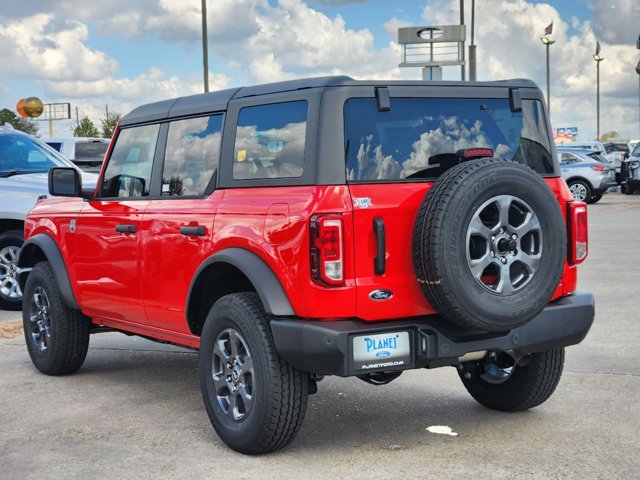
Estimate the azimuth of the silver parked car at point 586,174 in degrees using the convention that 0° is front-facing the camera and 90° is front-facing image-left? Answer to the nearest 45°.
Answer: approximately 135°

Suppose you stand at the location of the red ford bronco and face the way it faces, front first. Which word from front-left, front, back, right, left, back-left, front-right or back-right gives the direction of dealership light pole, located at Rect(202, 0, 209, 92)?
front-right

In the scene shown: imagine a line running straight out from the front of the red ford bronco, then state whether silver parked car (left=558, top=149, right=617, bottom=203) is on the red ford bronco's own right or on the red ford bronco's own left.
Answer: on the red ford bronco's own right

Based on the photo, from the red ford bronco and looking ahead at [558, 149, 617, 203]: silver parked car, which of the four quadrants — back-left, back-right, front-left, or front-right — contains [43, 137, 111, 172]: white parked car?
front-left

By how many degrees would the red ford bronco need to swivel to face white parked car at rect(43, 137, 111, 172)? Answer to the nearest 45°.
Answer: approximately 45° to its right

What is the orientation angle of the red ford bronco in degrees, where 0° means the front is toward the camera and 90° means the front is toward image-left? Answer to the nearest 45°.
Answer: approximately 135°

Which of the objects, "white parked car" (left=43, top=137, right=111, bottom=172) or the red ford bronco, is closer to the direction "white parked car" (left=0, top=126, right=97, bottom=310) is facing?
the red ford bronco

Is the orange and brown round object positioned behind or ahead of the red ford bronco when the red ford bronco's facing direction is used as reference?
ahead

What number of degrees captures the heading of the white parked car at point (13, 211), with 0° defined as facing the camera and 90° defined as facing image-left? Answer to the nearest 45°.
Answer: approximately 315°

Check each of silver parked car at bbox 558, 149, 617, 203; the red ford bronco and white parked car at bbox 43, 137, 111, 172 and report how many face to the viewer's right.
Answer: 0

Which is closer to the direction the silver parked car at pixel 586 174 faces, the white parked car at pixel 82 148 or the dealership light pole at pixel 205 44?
the dealership light pole

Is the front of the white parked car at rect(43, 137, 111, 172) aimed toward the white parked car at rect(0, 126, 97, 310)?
no

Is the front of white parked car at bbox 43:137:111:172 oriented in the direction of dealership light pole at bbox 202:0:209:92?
no

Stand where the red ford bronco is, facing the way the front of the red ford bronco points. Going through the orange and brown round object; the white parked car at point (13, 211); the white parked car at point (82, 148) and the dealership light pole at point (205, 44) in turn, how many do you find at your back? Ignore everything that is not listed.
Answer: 0
